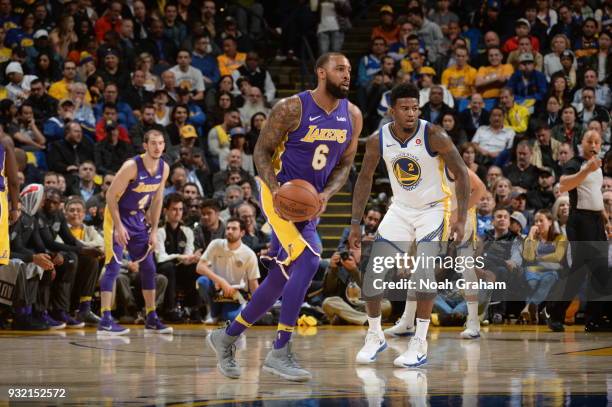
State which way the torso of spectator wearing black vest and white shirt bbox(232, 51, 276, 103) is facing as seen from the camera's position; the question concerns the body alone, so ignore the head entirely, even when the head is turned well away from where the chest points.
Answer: toward the camera

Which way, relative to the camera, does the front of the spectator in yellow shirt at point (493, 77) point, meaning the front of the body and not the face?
toward the camera

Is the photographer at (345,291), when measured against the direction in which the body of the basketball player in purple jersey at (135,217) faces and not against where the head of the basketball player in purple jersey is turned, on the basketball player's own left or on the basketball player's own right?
on the basketball player's own left

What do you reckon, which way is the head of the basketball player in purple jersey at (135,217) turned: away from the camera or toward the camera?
toward the camera

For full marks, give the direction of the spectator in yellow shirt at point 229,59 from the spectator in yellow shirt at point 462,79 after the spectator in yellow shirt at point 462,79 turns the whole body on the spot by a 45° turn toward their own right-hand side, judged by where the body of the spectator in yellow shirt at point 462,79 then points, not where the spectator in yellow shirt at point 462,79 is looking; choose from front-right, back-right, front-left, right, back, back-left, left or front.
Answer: front-right

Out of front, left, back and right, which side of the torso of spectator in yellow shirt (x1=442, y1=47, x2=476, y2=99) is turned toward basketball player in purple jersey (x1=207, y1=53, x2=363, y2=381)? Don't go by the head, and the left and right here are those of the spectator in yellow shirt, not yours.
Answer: front

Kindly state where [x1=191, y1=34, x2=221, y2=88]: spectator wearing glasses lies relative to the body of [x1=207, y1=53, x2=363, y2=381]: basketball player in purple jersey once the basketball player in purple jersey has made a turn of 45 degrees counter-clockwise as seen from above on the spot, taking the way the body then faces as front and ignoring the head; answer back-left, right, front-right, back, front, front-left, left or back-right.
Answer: left

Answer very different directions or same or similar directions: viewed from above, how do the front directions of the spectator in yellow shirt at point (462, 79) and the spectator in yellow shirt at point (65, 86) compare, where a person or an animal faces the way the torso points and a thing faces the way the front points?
same or similar directions

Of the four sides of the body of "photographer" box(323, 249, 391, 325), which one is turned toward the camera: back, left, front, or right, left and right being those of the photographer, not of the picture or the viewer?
front

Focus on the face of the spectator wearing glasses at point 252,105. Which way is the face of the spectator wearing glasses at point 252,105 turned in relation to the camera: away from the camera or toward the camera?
toward the camera

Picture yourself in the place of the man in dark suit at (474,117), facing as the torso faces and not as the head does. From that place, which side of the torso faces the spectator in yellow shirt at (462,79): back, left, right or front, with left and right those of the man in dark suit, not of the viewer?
back

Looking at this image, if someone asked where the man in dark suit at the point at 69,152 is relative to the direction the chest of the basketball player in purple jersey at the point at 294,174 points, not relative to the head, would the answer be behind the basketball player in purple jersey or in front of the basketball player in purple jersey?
behind

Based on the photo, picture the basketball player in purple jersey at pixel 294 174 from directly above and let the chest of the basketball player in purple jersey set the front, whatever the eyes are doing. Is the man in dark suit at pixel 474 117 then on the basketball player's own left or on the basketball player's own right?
on the basketball player's own left

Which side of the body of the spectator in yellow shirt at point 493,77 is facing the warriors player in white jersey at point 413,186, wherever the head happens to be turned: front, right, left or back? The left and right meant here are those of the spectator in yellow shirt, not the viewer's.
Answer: front

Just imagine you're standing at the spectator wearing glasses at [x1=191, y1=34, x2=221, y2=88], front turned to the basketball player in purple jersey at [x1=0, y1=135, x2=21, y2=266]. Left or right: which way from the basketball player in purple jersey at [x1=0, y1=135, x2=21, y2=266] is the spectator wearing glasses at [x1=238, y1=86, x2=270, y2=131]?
left

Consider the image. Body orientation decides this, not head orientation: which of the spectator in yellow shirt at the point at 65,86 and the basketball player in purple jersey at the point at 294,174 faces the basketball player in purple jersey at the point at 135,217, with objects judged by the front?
the spectator in yellow shirt

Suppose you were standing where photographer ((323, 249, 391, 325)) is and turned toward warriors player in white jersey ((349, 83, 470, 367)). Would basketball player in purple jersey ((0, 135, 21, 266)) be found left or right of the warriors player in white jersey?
right

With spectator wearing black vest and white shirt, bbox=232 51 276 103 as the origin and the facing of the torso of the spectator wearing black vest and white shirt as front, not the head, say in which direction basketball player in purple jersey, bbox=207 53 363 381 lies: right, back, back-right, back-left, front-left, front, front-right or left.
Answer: front

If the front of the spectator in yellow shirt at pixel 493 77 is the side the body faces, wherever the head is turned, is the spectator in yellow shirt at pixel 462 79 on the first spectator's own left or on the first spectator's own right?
on the first spectator's own right

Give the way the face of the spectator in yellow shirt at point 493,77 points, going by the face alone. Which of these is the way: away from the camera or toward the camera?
toward the camera

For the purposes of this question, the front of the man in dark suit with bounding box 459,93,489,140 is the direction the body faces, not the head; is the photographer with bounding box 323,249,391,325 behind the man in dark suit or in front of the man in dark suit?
in front

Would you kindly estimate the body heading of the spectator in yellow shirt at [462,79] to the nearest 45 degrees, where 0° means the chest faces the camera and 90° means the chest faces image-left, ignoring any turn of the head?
approximately 0°

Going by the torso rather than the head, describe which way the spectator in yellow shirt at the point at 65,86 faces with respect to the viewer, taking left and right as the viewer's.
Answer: facing the viewer
